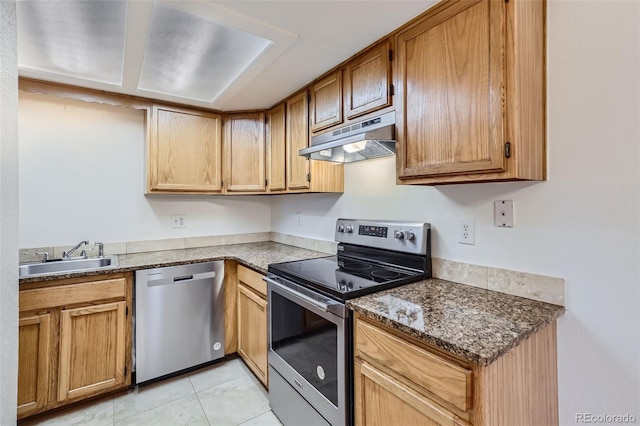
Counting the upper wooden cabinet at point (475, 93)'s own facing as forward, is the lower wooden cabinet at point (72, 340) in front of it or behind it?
in front

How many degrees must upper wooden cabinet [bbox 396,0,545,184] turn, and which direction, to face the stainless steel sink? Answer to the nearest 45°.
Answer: approximately 45° to its right

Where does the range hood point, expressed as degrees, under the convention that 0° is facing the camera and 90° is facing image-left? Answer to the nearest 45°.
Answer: approximately 45°

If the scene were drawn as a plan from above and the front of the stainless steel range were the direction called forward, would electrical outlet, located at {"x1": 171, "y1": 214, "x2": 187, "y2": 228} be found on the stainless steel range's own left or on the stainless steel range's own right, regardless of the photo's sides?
on the stainless steel range's own right

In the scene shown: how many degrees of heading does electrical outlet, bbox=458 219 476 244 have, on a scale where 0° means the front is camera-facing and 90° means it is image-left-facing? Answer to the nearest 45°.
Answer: approximately 45°

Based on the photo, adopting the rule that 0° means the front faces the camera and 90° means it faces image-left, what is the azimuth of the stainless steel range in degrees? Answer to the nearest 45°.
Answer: approximately 45°

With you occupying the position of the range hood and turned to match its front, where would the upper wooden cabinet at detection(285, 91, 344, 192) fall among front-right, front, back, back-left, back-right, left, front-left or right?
right

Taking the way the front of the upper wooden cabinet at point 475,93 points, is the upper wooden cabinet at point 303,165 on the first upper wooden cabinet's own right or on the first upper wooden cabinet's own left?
on the first upper wooden cabinet's own right
